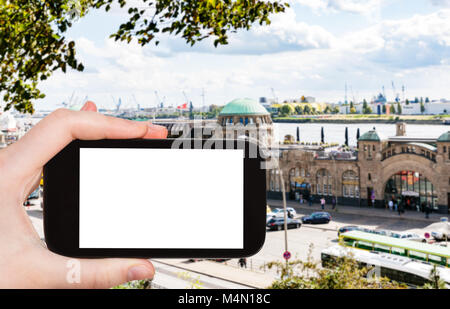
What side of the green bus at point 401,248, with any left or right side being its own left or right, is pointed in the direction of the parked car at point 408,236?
right

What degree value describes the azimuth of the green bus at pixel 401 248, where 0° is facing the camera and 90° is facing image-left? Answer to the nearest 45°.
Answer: approximately 90°

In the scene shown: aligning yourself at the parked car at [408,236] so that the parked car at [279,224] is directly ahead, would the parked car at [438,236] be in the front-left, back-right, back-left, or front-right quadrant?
back-right

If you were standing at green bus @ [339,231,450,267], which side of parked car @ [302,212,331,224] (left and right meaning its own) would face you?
left

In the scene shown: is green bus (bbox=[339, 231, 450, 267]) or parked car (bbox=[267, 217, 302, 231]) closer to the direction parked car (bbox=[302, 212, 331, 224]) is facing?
the parked car

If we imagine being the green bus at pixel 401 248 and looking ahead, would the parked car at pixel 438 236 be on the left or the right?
on its right

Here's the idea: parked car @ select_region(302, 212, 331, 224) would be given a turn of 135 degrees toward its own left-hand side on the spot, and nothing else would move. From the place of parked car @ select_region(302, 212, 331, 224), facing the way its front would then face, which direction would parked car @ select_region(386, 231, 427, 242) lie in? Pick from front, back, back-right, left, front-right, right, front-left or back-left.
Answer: front

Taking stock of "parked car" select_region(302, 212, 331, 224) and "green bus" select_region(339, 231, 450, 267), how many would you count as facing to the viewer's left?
2

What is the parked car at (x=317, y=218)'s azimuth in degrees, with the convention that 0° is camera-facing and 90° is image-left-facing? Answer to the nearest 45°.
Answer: approximately 90°

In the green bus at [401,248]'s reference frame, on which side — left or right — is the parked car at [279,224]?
on its right
